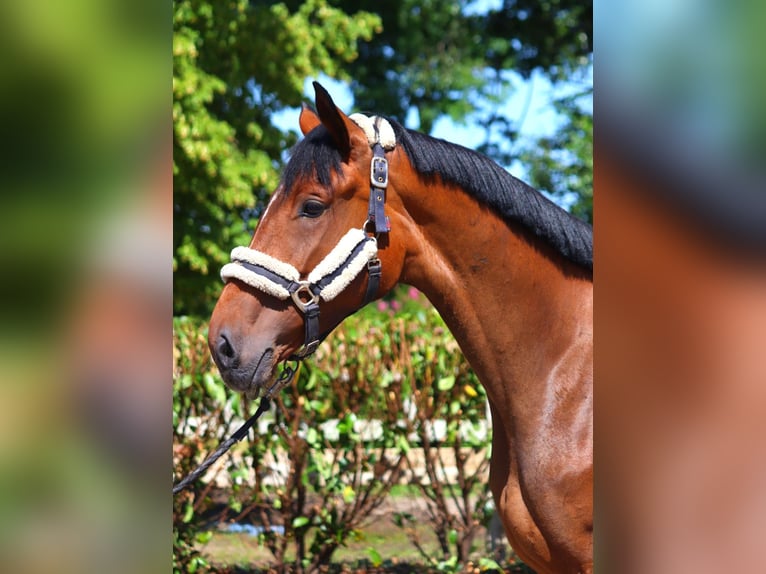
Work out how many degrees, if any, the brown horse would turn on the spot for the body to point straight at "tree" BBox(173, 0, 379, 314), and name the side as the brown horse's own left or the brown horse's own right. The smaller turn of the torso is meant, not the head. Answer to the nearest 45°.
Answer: approximately 90° to the brown horse's own right

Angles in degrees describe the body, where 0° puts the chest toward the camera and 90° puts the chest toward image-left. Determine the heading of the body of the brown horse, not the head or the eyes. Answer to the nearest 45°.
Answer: approximately 90°
